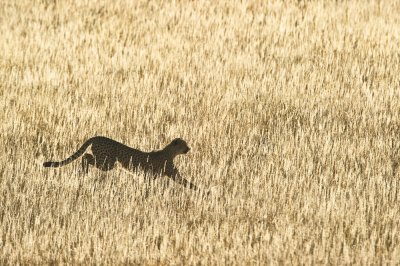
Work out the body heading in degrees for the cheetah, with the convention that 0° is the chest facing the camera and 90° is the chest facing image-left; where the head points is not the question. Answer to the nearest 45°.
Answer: approximately 270°
